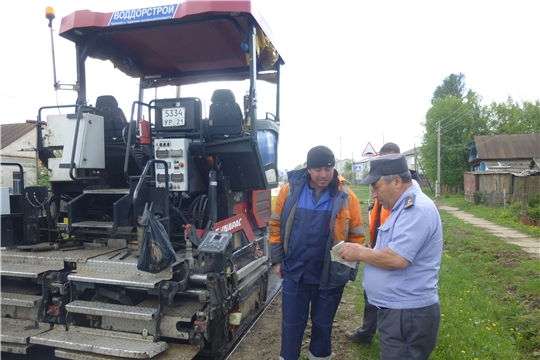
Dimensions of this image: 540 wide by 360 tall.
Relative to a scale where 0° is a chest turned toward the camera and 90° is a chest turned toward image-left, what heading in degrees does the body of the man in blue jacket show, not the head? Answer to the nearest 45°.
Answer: approximately 0°

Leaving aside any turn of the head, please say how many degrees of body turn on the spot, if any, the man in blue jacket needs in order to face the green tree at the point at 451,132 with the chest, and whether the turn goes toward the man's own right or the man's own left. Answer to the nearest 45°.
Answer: approximately 180°

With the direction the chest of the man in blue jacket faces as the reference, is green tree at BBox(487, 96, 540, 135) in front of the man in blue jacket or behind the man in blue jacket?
behind

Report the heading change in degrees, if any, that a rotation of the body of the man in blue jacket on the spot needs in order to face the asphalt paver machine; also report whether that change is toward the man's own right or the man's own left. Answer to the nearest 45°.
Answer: approximately 135° to the man's own right

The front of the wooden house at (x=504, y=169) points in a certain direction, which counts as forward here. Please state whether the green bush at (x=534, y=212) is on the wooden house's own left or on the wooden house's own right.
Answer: on the wooden house's own left
